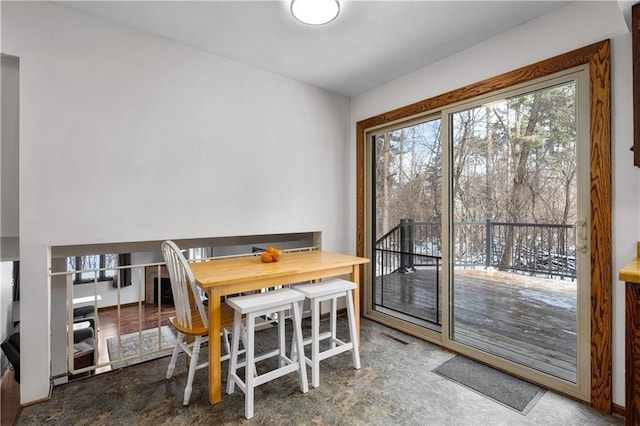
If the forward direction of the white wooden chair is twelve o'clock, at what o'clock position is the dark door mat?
The dark door mat is roughly at 2 o'clock from the white wooden chair.

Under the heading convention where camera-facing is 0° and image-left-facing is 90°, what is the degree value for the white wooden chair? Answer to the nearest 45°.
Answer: approximately 225°

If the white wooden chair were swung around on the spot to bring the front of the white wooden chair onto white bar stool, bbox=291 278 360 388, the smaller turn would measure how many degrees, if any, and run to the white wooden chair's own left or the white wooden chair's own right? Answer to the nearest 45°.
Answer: approximately 45° to the white wooden chair's own right

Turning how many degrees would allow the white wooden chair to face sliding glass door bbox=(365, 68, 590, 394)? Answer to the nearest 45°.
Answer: approximately 45° to its right
